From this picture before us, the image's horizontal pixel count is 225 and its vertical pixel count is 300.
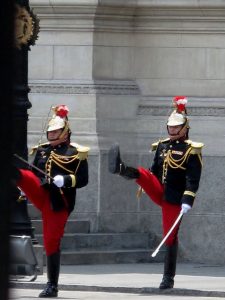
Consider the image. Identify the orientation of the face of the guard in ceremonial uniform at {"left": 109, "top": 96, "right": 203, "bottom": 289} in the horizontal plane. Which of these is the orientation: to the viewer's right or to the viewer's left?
to the viewer's left

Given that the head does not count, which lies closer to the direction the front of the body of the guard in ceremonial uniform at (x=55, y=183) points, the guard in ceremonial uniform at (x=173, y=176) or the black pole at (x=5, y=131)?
the black pole

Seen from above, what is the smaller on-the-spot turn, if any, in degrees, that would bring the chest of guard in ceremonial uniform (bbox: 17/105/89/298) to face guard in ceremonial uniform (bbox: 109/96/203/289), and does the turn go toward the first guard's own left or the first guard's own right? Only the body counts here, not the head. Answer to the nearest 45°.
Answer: approximately 135° to the first guard's own left

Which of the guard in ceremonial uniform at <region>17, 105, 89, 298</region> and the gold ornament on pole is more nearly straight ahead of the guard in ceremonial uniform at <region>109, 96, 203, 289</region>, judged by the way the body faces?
the guard in ceremonial uniform
